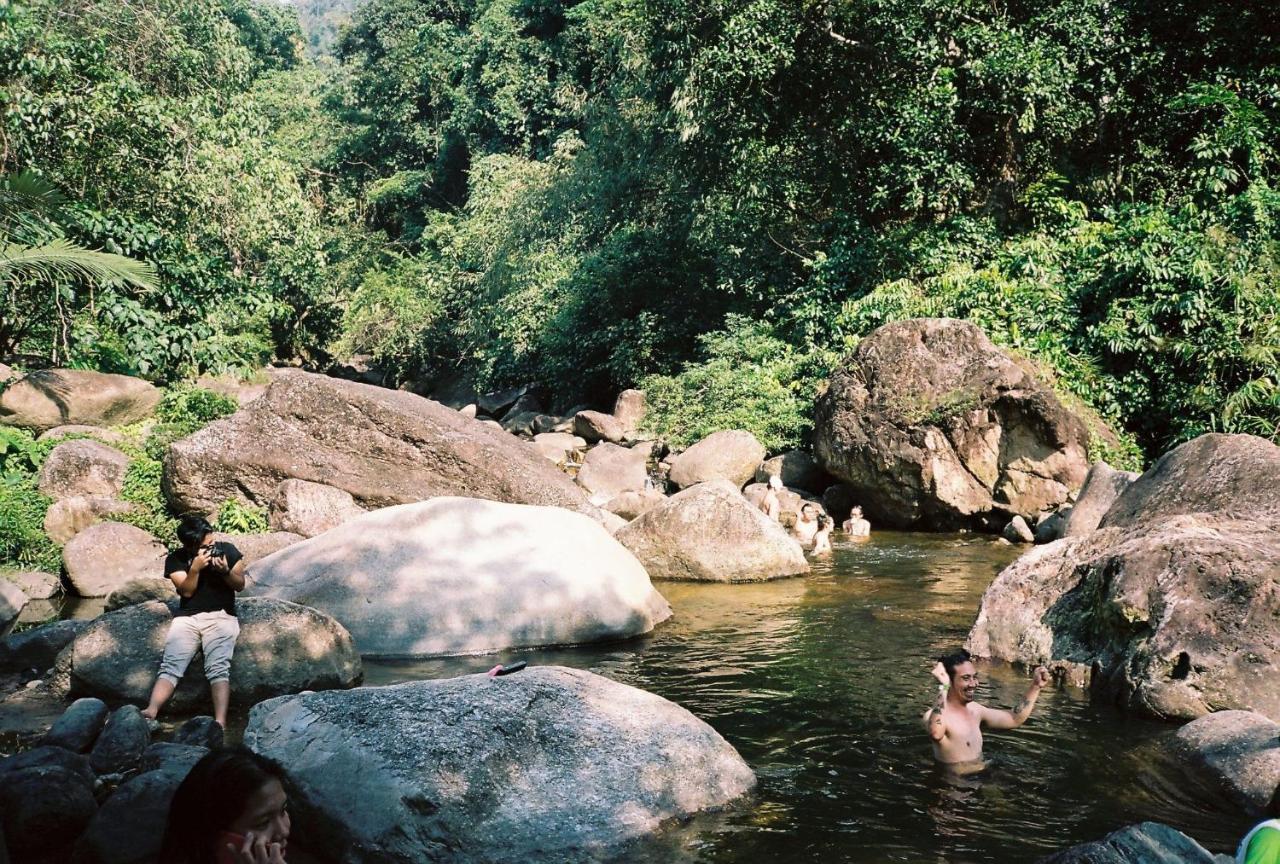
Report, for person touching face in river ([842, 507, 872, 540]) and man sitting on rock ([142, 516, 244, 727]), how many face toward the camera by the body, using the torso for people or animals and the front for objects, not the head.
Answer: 2

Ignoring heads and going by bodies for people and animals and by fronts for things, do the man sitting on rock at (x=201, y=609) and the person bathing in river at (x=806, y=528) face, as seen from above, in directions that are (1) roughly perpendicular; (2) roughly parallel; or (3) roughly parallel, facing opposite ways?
roughly parallel

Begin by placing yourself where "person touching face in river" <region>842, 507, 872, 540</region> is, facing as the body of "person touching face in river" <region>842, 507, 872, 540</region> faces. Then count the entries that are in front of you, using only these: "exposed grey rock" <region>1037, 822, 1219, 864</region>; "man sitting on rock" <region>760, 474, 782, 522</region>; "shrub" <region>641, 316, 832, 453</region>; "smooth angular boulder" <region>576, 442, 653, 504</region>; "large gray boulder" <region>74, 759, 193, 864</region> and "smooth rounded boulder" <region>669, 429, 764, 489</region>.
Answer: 2

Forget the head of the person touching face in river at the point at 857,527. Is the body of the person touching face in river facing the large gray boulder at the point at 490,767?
yes

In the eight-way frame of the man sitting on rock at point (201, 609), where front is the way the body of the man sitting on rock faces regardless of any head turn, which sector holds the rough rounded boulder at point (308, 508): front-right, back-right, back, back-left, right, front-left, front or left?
back

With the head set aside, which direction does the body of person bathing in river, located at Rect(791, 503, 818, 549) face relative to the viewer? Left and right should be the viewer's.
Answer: facing the viewer and to the right of the viewer

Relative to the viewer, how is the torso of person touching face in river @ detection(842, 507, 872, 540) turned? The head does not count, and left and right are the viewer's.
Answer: facing the viewer

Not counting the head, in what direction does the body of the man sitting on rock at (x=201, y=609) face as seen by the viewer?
toward the camera
